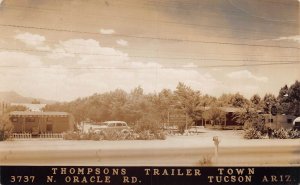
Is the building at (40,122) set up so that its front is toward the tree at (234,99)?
no

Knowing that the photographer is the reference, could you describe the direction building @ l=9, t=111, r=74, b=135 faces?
facing the viewer

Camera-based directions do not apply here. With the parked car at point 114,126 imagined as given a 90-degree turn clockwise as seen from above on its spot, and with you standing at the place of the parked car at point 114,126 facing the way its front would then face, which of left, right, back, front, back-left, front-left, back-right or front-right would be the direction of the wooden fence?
left

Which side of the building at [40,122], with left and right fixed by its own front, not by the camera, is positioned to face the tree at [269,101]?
left

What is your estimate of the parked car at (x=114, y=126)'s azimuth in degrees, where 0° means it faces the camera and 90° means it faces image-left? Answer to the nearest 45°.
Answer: approximately 90°

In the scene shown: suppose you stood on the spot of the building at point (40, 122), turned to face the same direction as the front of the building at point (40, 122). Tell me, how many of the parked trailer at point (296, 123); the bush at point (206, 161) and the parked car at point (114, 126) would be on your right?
0

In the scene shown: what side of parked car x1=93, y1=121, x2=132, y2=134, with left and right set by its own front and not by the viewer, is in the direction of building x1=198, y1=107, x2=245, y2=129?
back

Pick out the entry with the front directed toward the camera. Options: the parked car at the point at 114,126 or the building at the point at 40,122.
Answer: the building

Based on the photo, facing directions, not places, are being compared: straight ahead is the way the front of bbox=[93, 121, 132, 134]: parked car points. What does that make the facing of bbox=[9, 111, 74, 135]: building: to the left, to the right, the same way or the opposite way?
to the left

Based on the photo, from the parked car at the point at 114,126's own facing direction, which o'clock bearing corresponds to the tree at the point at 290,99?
The tree is roughly at 6 o'clock from the parked car.

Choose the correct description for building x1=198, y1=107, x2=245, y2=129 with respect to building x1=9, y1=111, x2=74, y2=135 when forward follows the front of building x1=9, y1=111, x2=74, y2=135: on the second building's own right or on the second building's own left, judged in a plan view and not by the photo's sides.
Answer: on the second building's own left

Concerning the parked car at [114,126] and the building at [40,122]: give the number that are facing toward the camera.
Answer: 1
